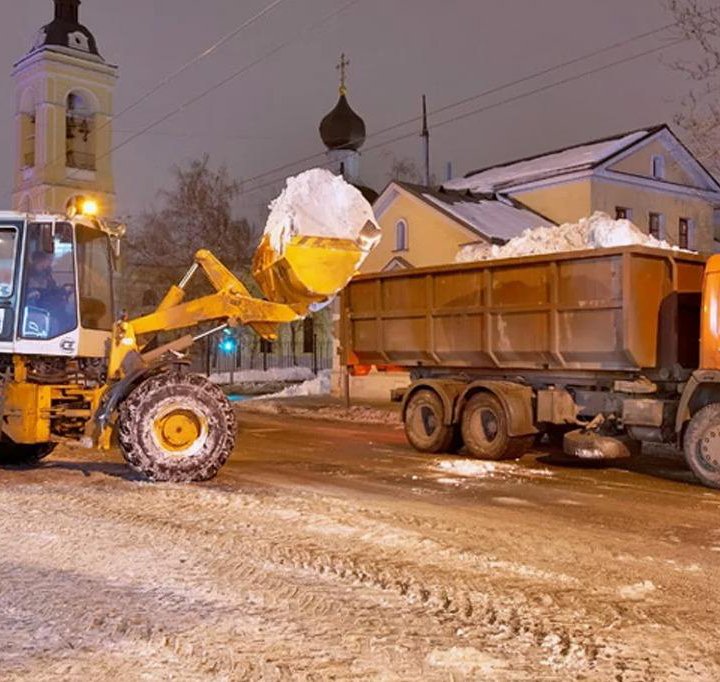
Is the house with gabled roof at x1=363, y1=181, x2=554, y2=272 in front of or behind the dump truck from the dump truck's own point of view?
behind

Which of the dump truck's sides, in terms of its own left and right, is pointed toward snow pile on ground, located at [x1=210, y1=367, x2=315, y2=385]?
back

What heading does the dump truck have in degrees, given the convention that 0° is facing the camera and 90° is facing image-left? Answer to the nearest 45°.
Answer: approximately 315°

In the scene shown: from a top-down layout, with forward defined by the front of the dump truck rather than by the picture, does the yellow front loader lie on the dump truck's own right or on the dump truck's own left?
on the dump truck's own right

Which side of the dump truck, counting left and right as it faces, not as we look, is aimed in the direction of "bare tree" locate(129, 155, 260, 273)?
back

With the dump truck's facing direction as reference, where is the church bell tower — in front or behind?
behind

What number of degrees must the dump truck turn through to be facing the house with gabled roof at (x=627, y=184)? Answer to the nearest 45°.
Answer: approximately 135° to its left
